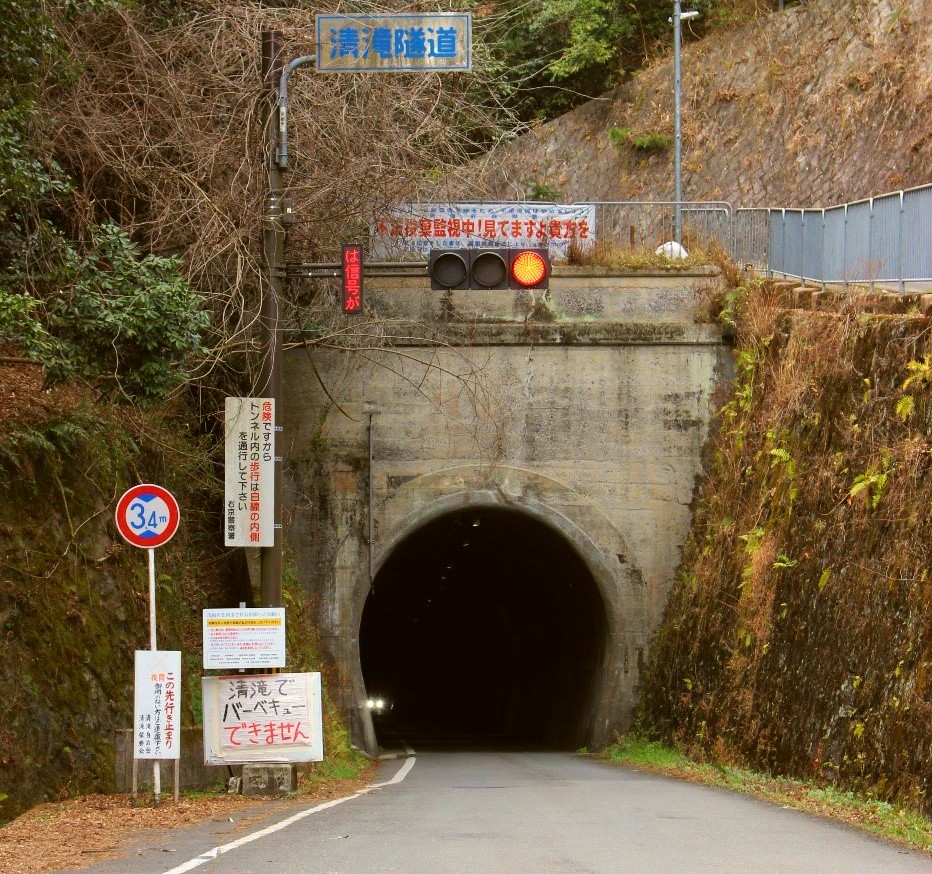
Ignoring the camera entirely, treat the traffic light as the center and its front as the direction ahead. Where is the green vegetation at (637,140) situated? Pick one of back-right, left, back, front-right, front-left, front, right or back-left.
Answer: back

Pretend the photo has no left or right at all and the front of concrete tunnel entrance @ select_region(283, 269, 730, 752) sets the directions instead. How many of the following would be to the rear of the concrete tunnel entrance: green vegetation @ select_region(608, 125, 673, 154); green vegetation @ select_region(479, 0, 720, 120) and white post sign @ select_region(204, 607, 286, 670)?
2

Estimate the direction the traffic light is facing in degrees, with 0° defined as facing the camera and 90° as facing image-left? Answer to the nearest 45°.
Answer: approximately 0°

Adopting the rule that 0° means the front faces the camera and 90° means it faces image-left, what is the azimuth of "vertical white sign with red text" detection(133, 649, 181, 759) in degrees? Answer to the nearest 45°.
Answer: approximately 0°

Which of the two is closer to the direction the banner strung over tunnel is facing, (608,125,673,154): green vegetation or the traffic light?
the traffic light
